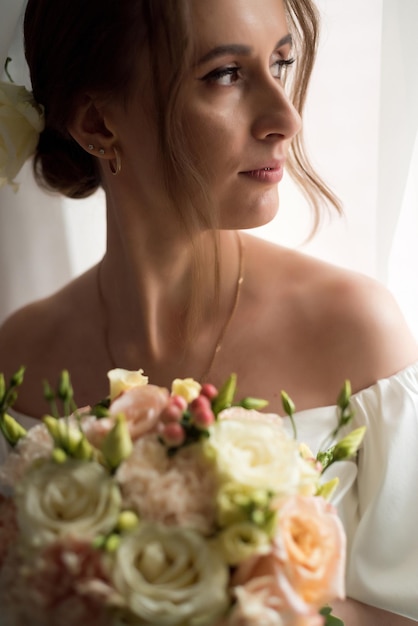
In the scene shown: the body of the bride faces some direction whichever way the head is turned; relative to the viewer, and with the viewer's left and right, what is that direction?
facing the viewer
